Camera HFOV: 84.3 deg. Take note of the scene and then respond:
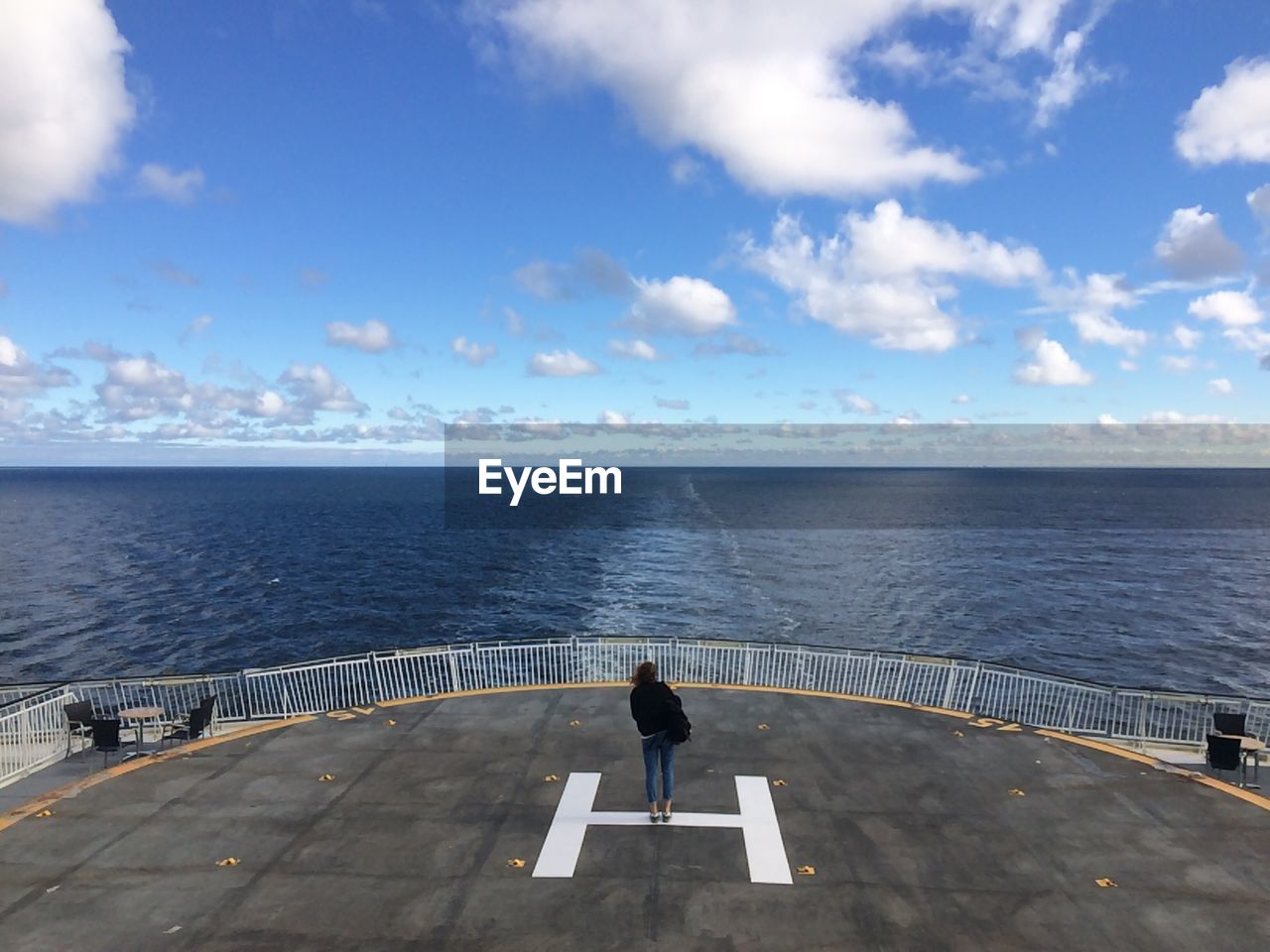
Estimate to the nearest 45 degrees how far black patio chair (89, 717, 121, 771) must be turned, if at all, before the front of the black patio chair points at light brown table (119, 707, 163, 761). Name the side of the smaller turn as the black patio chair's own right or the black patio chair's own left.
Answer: approximately 45° to the black patio chair's own right

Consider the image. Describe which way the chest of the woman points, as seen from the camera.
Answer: away from the camera

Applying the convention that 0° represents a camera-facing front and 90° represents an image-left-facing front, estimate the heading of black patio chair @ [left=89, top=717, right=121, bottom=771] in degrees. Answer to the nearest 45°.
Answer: approximately 180°

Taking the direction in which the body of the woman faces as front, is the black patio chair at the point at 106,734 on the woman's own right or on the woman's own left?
on the woman's own left

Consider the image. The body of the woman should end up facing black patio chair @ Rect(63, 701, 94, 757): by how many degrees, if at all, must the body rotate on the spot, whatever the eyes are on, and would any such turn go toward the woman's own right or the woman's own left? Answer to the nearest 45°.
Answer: approximately 90° to the woman's own left

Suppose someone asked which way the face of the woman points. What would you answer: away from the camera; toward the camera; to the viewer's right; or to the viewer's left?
away from the camera

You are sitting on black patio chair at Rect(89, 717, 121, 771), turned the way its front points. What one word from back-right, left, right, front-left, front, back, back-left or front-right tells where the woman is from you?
back-right
